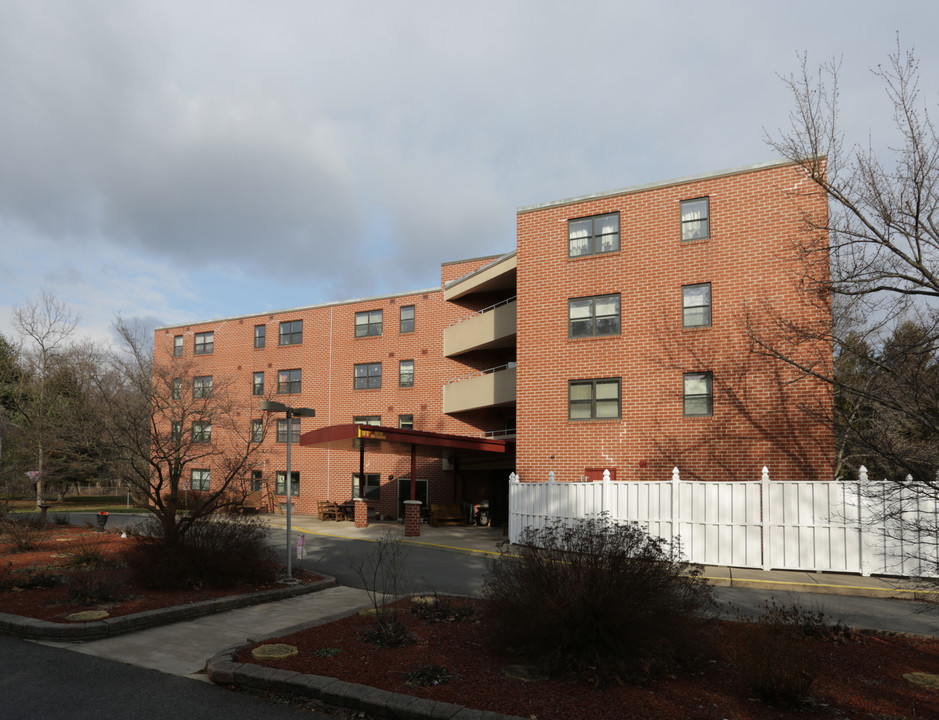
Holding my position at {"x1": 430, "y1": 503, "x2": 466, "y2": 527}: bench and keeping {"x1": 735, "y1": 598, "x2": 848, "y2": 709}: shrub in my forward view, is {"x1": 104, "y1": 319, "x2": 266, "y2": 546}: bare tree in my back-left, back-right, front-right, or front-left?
front-right

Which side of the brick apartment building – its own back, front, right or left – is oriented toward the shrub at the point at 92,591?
front

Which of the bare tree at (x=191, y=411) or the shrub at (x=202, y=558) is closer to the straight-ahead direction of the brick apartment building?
the shrub

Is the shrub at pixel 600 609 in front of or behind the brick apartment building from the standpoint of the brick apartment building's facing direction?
in front

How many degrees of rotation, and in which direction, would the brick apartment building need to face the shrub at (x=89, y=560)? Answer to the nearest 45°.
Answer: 0° — it already faces it

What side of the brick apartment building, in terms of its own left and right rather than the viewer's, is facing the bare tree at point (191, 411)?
right

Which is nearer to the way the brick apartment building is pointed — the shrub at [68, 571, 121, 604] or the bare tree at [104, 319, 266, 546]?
the shrub

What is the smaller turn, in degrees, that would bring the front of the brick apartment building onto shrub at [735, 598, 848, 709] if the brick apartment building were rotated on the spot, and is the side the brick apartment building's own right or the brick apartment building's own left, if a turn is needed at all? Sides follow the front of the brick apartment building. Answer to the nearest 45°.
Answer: approximately 45° to the brick apartment building's own left

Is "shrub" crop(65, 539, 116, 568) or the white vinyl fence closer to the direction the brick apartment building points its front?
the shrub

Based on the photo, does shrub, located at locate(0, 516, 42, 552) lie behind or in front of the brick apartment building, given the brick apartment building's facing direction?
in front
